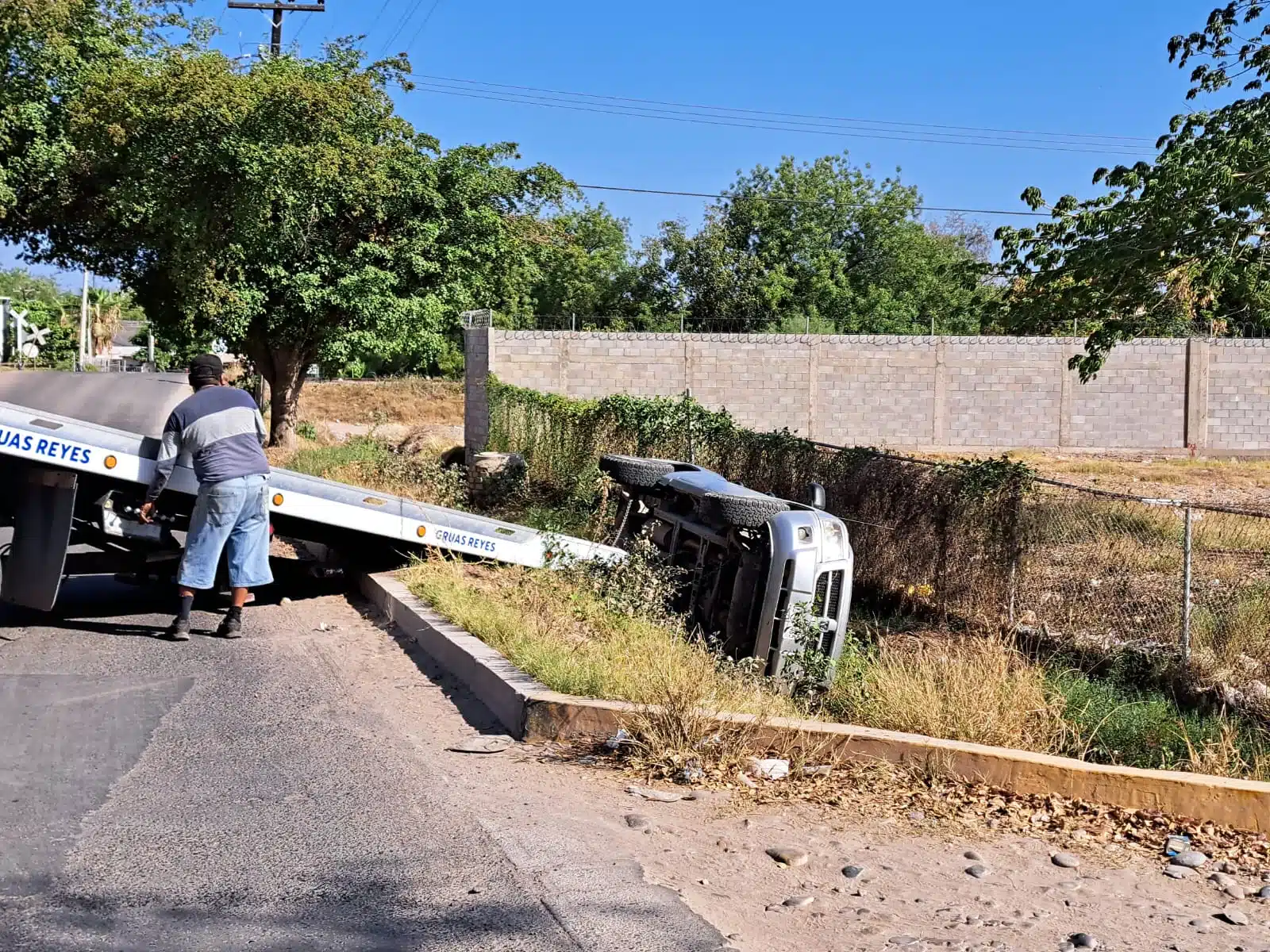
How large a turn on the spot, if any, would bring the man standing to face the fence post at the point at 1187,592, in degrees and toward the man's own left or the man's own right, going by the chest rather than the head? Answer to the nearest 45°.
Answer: approximately 135° to the man's own right

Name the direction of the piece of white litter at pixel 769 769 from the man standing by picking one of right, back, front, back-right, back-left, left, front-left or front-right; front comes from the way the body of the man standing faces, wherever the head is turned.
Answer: back-right

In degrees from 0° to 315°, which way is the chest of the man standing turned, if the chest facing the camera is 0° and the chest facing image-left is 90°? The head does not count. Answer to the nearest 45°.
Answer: approximately 180°

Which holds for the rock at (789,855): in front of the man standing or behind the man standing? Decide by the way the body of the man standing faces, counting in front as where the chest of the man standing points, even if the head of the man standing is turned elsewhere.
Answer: behind

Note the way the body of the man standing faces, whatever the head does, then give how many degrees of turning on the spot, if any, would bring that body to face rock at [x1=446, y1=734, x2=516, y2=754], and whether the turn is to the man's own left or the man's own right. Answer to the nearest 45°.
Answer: approximately 135° to the man's own right

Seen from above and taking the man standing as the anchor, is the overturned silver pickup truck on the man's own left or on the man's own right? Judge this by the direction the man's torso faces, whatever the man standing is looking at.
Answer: on the man's own right

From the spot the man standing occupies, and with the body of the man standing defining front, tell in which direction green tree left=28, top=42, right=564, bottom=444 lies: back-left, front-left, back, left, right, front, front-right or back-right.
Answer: front

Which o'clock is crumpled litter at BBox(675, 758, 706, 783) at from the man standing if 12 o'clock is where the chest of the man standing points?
The crumpled litter is roughly at 5 o'clock from the man standing.

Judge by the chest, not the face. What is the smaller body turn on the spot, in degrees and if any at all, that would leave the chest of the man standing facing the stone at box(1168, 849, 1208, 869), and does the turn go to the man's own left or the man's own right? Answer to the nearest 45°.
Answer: approximately 135° to the man's own right

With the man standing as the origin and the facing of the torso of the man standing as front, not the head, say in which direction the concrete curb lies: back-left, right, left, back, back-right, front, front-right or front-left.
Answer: back-right

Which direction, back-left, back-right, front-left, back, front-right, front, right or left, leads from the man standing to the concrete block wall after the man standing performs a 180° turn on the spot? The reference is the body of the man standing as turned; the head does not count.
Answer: back-left

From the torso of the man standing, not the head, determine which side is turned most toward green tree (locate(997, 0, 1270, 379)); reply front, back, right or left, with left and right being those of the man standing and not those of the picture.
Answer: right

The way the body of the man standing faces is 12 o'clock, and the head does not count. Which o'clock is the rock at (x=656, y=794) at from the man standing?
The rock is roughly at 5 o'clock from the man standing.

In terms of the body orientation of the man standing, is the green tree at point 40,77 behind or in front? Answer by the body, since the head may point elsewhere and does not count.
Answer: in front

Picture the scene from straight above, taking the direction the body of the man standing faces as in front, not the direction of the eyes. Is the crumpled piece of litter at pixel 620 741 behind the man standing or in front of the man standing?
behind
